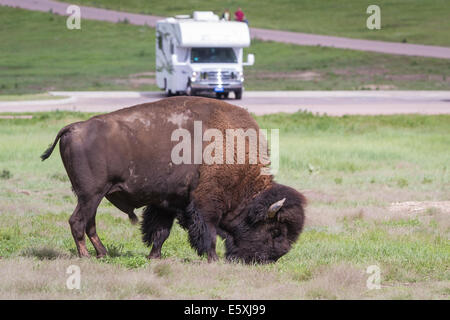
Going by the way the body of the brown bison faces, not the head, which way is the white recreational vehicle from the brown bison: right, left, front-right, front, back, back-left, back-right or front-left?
left

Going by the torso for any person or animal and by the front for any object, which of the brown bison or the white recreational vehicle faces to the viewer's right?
the brown bison

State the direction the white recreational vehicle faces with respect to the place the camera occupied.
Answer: facing the viewer

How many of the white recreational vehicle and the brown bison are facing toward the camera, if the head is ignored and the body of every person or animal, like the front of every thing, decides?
1

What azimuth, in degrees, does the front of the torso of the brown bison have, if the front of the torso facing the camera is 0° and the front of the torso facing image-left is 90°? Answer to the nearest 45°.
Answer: approximately 270°

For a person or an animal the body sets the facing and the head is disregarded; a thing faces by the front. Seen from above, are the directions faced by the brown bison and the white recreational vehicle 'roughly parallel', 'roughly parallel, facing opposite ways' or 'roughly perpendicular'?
roughly perpendicular

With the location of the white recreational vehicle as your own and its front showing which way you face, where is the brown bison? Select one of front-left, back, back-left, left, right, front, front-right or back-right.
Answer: front
